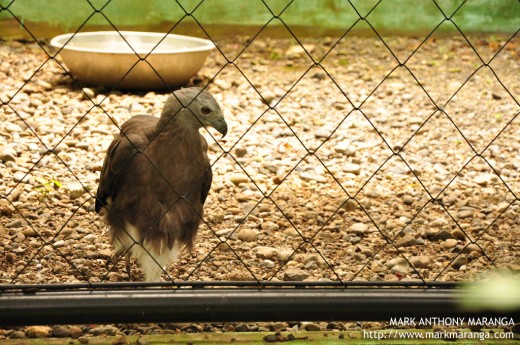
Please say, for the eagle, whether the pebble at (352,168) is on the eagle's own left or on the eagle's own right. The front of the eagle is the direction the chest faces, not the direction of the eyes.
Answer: on the eagle's own left

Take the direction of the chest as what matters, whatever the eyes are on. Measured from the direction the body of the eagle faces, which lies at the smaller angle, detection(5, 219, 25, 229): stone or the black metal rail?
the black metal rail

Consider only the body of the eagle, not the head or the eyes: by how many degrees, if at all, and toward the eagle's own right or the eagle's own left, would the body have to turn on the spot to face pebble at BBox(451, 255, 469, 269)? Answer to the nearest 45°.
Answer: approximately 45° to the eagle's own left

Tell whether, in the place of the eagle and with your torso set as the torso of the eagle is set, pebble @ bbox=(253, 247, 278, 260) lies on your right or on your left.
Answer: on your left

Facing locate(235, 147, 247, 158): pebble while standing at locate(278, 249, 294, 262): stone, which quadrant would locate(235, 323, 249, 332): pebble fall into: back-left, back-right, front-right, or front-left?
back-left

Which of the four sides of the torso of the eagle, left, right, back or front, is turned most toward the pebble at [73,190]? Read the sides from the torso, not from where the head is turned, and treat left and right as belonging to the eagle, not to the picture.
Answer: back

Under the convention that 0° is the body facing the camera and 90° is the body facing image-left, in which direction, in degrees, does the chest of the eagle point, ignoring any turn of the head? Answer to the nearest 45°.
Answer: approximately 315°

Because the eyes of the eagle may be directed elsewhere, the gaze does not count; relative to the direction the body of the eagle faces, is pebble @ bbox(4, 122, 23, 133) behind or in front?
behind

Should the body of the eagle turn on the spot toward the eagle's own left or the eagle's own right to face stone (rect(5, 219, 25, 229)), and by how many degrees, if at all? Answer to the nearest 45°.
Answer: approximately 180°
